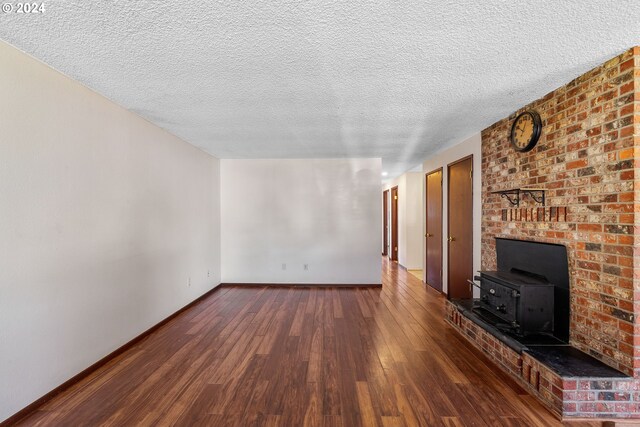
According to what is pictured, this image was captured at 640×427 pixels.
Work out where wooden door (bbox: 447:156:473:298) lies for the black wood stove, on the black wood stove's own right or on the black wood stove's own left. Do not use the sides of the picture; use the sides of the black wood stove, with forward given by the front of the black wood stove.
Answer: on the black wood stove's own right

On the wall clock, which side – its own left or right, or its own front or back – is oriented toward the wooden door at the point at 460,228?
right
